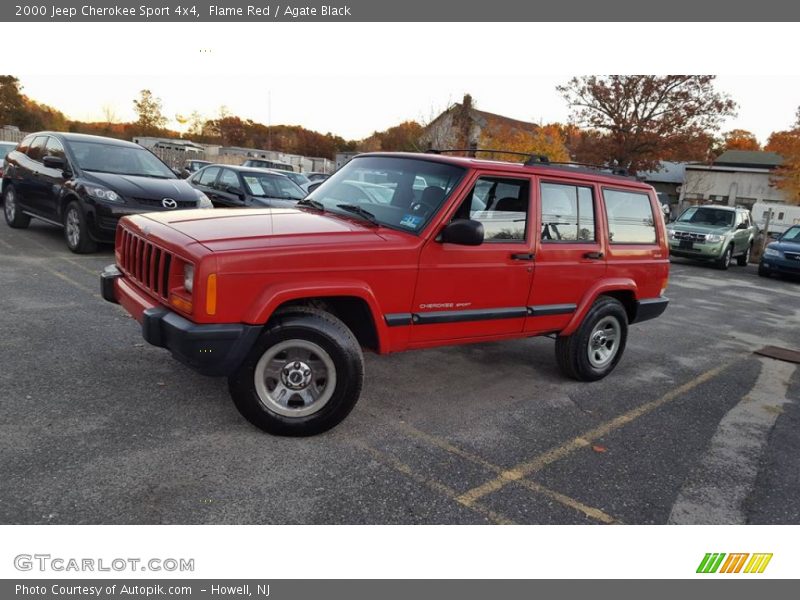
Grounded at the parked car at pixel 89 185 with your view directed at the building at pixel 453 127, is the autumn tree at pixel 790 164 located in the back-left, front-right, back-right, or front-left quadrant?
front-right

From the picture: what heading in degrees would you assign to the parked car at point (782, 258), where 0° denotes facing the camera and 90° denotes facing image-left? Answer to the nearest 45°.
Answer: approximately 45°

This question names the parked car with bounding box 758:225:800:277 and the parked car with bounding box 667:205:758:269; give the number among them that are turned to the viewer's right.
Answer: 0

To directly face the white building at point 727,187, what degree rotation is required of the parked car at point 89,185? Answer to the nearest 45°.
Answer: approximately 90° to its left

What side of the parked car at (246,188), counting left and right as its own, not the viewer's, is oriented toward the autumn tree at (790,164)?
left

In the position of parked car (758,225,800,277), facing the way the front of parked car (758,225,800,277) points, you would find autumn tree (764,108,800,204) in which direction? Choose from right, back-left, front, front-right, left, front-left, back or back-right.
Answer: back-right

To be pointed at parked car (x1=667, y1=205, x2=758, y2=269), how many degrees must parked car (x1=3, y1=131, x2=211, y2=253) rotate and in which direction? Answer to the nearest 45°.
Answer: approximately 45° to its left

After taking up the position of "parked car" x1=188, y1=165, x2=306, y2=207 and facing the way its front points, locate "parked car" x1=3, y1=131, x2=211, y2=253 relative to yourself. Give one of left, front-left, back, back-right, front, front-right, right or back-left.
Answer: right

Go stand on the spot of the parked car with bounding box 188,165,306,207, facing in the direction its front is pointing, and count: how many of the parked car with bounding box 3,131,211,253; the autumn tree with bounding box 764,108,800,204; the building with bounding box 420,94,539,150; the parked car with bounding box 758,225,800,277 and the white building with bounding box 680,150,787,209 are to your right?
1

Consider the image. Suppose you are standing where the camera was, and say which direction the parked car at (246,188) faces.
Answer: facing the viewer and to the right of the viewer

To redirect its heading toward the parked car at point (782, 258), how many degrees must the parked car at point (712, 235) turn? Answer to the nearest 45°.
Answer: approximately 90° to its left

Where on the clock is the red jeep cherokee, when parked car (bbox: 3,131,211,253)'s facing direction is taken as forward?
The red jeep cherokee is roughly at 1 o'clock from the parked car.

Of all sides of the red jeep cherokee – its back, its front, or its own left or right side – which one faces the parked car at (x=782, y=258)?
back

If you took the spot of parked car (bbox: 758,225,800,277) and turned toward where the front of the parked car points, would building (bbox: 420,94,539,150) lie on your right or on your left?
on your right

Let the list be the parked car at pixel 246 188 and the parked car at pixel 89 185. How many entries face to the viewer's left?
0
